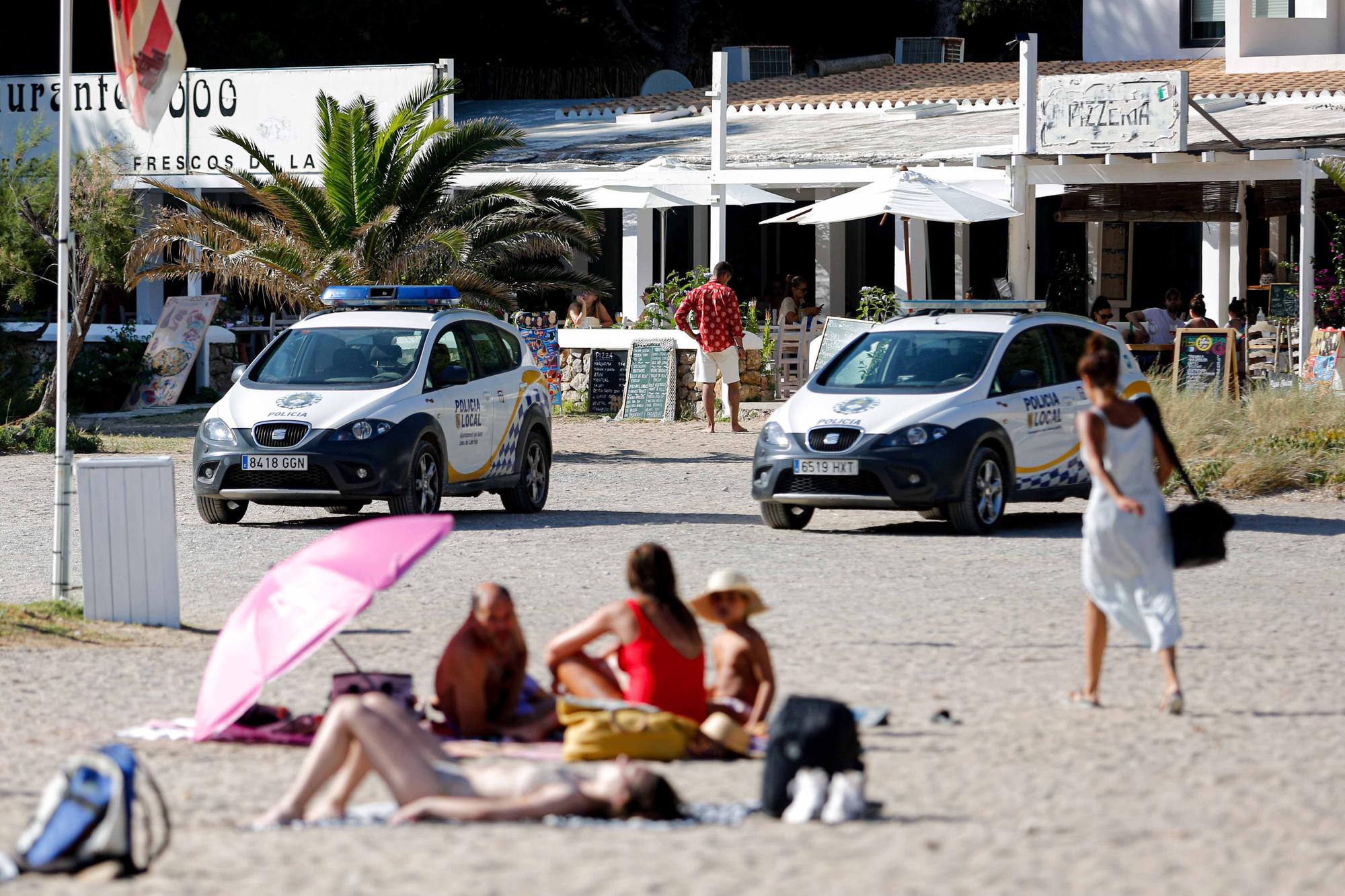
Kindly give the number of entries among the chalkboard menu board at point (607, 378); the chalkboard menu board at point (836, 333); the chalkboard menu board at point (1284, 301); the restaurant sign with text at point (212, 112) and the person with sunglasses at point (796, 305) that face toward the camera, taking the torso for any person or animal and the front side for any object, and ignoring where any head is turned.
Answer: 4

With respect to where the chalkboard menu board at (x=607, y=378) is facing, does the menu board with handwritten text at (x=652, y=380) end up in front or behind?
in front

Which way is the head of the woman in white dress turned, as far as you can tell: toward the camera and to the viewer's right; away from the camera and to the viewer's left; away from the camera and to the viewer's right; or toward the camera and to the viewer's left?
away from the camera and to the viewer's left

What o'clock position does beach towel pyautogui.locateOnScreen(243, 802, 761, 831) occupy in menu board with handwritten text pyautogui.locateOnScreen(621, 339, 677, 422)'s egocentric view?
The beach towel is roughly at 12 o'clock from the menu board with handwritten text.

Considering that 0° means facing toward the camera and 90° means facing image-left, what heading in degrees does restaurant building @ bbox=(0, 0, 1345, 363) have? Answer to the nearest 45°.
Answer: approximately 0°

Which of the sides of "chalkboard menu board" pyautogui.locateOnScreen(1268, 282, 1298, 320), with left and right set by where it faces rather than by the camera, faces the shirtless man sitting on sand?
front

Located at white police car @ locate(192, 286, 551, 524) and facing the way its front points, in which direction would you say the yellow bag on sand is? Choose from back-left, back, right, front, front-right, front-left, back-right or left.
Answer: front-left

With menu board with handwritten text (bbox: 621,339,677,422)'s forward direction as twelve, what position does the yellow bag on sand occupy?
The yellow bag on sand is roughly at 12 o'clock from the menu board with handwritten text.

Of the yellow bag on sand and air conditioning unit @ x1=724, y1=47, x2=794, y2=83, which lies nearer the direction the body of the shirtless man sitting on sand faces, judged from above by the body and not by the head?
the yellow bag on sand

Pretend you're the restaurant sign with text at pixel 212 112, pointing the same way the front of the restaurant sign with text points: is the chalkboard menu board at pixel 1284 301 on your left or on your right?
on your left

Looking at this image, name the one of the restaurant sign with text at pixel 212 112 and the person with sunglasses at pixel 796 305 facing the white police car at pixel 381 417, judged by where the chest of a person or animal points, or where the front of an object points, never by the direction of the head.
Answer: the restaurant sign with text
